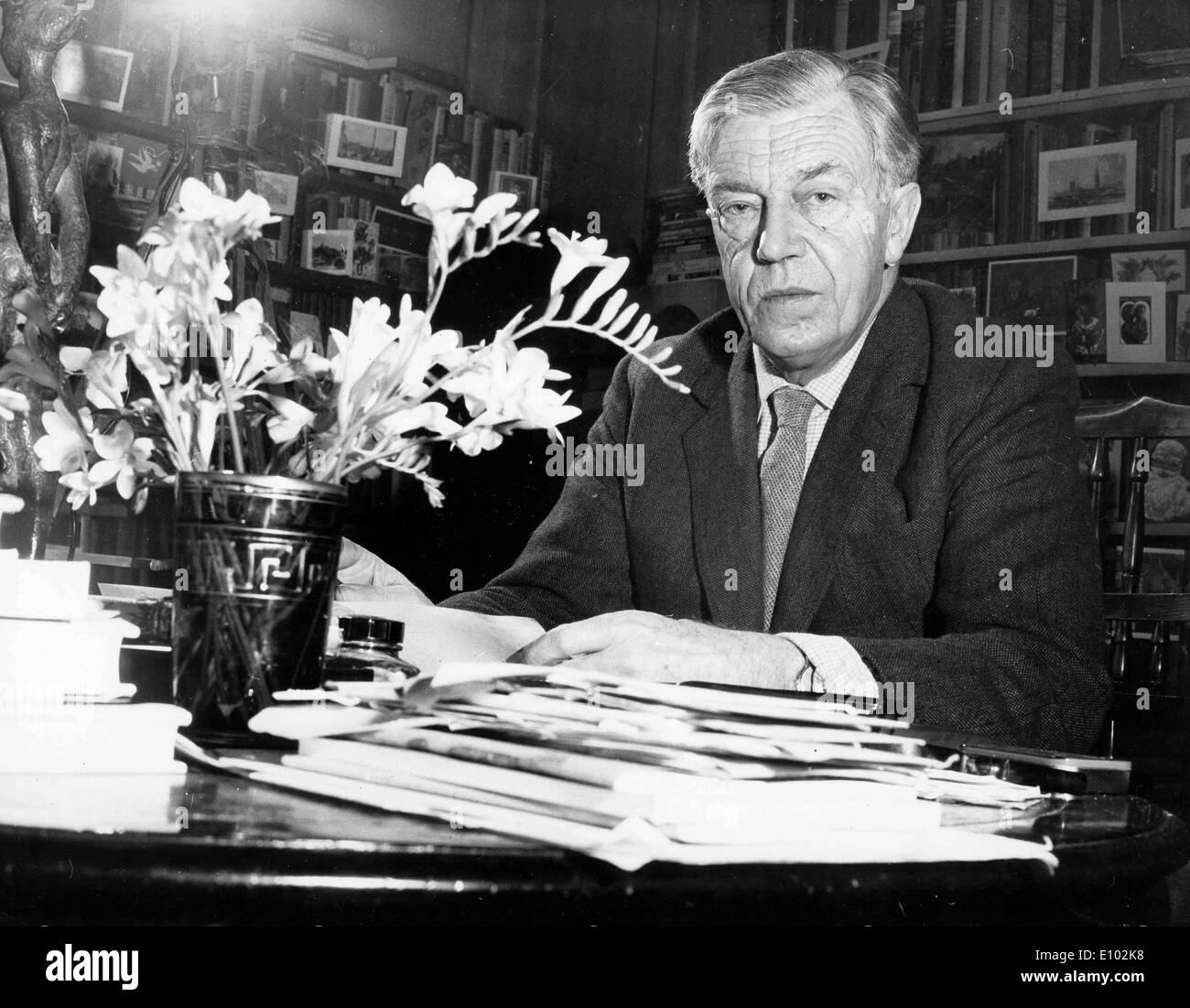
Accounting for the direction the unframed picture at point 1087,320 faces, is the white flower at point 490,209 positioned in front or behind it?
in front

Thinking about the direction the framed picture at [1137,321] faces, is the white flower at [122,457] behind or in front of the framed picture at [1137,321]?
in front

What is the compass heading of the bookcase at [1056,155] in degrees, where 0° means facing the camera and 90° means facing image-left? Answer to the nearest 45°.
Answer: approximately 0°

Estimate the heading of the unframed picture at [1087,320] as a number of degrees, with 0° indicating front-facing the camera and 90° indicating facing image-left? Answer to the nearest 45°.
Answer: approximately 0°

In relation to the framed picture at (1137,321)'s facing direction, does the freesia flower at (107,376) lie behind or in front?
in front

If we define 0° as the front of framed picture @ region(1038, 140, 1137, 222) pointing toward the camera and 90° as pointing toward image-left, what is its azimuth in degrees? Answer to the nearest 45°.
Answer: approximately 45°

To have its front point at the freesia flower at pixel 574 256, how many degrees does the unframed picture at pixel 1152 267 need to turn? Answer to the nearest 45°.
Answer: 0° — it already faces it

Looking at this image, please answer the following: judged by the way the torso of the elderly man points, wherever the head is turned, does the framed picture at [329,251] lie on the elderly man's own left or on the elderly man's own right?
on the elderly man's own right
